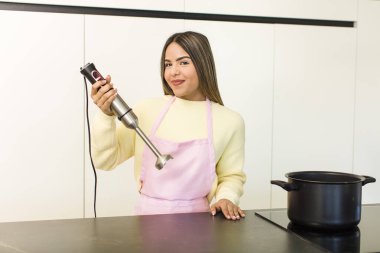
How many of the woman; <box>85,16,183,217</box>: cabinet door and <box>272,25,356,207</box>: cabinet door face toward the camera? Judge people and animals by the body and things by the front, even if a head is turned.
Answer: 3

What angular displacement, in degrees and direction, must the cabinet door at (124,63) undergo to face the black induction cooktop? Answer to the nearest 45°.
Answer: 0° — it already faces it

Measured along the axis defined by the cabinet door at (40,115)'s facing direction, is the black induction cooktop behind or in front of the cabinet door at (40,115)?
in front

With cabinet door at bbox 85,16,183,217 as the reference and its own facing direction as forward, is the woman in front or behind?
in front

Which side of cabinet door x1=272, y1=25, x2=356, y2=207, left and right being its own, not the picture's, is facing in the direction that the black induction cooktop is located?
front

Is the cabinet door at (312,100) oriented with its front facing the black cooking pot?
yes

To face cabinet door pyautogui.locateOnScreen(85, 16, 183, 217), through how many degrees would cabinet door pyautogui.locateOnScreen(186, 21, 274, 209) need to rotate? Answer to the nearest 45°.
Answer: approximately 90° to its right

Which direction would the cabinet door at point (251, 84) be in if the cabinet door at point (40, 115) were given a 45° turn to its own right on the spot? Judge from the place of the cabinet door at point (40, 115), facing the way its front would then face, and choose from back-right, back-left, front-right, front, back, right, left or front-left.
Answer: back-left
